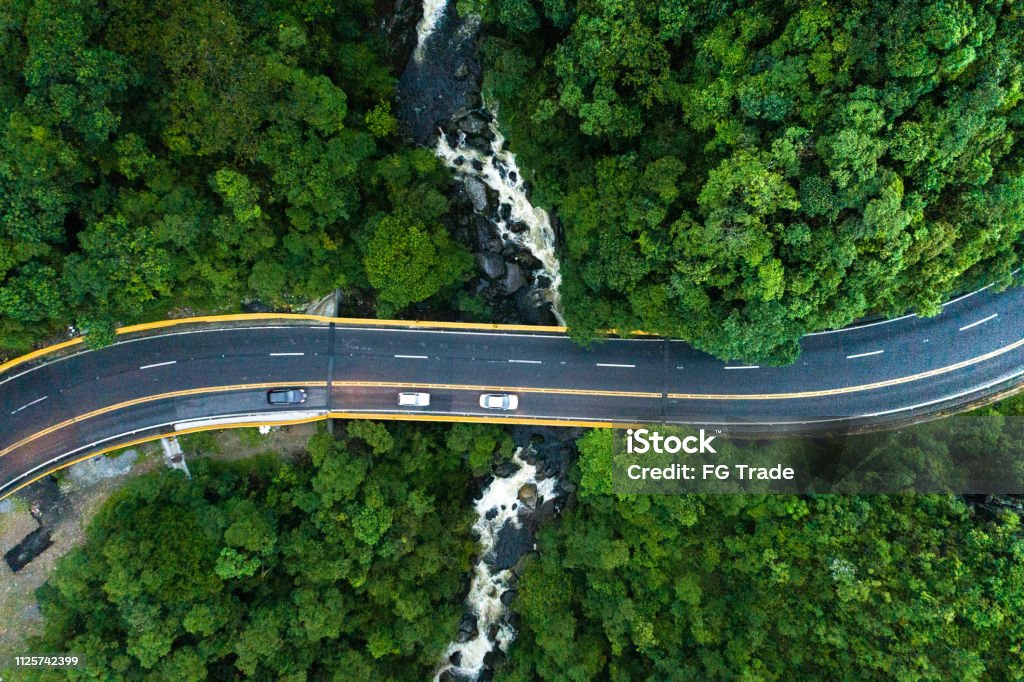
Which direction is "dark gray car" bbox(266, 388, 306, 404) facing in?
to the viewer's right

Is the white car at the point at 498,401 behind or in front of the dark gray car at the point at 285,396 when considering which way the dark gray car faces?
in front

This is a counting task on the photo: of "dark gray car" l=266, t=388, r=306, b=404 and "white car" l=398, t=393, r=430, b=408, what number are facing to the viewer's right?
2

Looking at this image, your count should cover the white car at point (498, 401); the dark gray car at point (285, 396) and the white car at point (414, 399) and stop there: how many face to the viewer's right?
3

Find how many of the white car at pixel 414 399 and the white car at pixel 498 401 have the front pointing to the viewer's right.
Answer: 2

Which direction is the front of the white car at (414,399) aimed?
to the viewer's right

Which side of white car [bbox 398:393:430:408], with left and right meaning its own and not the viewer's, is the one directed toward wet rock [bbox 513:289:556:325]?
front

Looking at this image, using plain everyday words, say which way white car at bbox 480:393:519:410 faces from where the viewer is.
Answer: facing to the right of the viewer

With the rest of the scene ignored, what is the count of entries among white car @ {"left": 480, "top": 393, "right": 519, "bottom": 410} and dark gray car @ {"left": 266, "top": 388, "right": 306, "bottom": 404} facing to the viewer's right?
2
